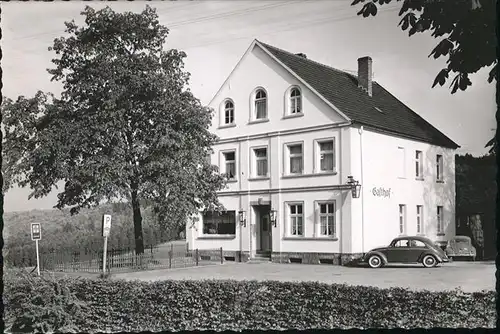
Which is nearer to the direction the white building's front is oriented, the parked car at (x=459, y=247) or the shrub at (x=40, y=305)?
the shrub

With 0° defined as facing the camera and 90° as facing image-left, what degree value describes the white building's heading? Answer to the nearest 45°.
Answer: approximately 45°

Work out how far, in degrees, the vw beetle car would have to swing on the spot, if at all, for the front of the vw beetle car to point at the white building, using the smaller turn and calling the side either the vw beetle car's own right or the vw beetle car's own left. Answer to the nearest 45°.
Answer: approximately 45° to the vw beetle car's own right

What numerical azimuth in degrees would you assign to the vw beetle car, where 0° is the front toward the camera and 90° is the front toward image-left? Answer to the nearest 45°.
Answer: approximately 90°

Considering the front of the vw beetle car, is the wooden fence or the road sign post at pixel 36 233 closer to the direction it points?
the wooden fence

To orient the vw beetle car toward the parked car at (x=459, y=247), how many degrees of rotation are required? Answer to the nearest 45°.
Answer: approximately 135° to its right
